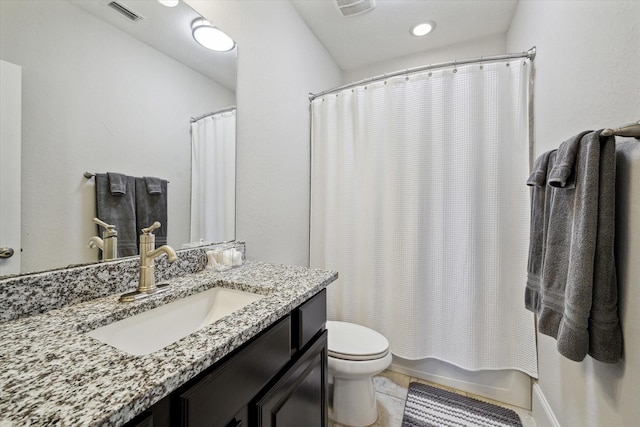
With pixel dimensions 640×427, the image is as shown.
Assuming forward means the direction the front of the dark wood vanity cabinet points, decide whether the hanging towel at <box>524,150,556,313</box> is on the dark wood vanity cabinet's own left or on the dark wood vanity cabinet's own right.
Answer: on the dark wood vanity cabinet's own left

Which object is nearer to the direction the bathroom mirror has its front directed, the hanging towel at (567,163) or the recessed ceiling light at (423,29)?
the hanging towel

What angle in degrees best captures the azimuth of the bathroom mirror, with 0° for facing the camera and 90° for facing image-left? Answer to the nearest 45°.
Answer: approximately 315°

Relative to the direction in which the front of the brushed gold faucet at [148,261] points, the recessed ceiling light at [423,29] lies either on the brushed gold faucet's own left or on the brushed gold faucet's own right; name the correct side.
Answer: on the brushed gold faucet's own left

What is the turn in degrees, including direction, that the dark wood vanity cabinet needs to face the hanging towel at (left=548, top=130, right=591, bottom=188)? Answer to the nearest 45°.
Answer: approximately 45° to its left

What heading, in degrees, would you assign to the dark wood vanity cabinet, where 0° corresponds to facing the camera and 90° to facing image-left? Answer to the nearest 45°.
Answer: approximately 315°
